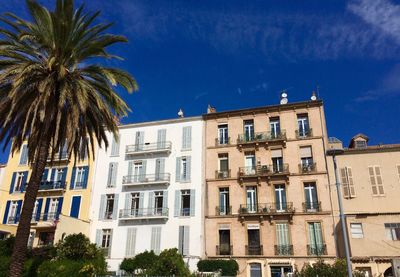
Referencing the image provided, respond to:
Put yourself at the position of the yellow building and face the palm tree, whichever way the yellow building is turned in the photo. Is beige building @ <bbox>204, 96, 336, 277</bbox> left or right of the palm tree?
left

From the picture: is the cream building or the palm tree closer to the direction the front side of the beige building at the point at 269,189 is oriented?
the palm tree

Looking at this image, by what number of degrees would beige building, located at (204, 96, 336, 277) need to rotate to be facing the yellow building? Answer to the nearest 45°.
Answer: approximately 90° to its right

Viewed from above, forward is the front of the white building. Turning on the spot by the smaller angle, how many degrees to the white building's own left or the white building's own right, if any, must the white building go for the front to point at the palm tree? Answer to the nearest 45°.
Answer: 0° — it already faces it

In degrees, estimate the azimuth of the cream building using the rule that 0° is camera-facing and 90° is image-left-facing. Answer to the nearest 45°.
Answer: approximately 0°

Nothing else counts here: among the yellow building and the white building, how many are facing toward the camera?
2

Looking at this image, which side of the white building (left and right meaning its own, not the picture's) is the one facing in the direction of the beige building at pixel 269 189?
left

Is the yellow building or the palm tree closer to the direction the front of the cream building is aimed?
the palm tree

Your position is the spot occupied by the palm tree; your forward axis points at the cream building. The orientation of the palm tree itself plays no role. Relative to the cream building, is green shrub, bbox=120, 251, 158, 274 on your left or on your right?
left

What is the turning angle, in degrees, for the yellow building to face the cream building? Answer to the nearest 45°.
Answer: approximately 45° to its left
